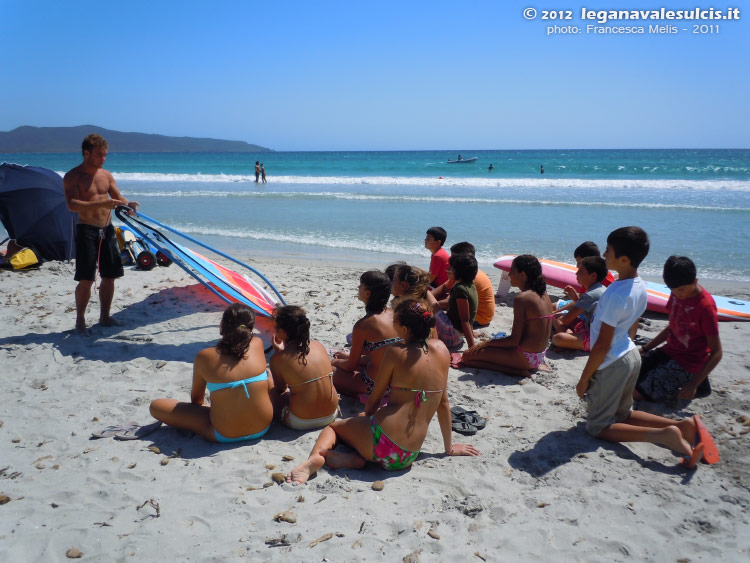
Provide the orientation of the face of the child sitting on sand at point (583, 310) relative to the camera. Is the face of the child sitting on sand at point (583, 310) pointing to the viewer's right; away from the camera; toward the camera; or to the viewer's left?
to the viewer's left

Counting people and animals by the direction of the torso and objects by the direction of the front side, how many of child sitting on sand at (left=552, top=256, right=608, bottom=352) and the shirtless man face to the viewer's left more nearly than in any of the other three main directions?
1

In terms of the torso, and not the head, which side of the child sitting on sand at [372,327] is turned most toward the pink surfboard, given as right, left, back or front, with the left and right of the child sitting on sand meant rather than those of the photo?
right

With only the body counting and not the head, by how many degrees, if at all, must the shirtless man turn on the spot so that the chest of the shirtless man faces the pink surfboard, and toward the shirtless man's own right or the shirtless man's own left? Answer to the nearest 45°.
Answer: approximately 45° to the shirtless man's own left

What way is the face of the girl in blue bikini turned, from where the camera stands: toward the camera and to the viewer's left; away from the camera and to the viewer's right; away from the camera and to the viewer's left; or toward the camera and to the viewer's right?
away from the camera and to the viewer's left

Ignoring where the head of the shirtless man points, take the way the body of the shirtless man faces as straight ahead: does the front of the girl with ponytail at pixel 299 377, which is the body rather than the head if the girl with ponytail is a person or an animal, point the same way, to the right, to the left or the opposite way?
the opposite way

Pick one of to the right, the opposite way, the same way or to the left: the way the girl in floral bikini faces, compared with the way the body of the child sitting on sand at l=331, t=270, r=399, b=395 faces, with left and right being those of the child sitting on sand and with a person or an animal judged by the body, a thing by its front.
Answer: the same way

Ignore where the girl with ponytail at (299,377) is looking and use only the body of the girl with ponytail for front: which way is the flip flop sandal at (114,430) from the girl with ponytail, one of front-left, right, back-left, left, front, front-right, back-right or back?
front-left

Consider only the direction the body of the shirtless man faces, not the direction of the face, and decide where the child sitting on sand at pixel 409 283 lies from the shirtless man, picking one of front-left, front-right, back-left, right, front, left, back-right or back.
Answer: front

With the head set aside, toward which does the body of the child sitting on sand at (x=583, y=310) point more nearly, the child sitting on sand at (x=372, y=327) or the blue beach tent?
the blue beach tent

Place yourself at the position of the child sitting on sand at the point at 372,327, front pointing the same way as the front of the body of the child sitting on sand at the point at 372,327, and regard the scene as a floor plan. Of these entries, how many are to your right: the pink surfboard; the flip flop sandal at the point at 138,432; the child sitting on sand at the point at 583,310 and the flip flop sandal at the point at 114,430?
2

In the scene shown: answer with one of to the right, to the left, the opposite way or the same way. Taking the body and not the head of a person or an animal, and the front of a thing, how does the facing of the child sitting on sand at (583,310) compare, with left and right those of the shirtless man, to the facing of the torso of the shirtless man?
the opposite way

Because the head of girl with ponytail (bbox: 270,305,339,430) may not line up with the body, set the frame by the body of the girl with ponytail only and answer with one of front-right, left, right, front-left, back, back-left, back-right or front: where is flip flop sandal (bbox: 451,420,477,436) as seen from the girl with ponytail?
back-right

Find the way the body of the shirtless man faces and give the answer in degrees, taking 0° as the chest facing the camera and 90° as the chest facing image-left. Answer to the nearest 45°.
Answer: approximately 315°

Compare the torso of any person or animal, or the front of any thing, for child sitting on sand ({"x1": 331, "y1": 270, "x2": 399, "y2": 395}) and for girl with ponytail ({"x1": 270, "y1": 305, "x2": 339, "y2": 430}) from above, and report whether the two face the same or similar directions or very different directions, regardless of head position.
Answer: same or similar directions

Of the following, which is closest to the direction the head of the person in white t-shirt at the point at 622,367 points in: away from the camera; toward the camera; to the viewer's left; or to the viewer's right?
to the viewer's left

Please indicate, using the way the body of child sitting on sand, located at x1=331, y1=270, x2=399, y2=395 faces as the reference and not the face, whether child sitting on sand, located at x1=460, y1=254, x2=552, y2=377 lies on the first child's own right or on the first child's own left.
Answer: on the first child's own right

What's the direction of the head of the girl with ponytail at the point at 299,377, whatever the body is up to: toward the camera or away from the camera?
away from the camera

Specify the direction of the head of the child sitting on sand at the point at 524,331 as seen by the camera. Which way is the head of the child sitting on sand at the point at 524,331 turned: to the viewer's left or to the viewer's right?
to the viewer's left

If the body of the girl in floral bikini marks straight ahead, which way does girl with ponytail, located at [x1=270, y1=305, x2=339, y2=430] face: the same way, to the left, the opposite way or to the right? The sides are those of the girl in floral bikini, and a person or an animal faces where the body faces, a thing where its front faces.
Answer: the same way

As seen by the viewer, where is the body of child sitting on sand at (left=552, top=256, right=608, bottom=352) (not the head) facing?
to the viewer's left

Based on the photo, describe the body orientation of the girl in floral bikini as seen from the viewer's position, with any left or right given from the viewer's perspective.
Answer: facing away from the viewer and to the left of the viewer
